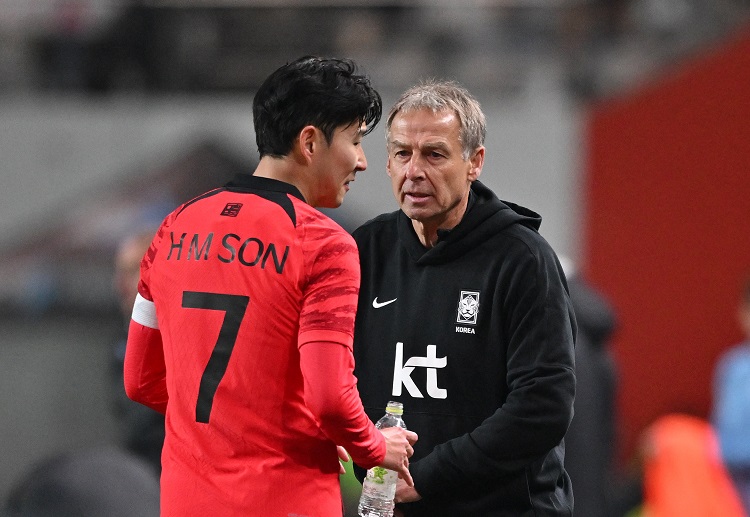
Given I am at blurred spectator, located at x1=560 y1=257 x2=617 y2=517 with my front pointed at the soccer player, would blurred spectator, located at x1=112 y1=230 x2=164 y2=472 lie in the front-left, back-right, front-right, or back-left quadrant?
front-right

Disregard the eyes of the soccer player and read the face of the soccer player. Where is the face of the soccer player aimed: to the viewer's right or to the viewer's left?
to the viewer's right

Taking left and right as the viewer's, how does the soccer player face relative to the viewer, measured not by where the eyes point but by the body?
facing away from the viewer and to the right of the viewer

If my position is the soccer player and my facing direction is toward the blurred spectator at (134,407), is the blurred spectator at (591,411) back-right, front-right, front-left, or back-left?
front-right

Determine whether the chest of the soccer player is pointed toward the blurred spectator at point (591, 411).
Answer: yes

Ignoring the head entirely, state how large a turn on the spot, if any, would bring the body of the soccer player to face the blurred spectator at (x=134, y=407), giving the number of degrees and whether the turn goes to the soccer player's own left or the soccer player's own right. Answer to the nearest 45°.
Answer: approximately 45° to the soccer player's own left

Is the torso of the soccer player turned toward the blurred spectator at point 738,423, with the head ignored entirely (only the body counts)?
yes
